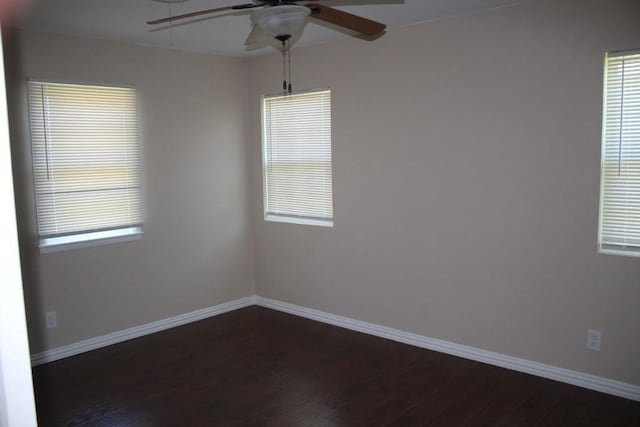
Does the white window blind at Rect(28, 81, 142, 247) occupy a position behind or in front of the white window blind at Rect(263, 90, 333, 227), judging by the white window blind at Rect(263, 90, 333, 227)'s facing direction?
in front

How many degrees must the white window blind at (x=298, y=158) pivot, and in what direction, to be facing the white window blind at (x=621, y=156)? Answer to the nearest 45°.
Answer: approximately 90° to its left

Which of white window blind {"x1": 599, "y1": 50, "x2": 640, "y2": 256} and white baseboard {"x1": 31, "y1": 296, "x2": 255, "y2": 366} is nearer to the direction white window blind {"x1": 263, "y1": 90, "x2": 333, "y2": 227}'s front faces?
the white baseboard

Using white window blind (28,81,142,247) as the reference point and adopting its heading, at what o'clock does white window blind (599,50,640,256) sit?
white window blind (599,50,640,256) is roughly at 12 o'clock from white window blind (28,81,142,247).

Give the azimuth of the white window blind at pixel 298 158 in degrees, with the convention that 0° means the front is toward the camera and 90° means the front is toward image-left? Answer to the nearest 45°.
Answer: approximately 45°

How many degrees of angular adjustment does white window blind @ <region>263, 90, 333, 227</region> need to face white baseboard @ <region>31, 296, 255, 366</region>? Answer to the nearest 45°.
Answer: approximately 45° to its right

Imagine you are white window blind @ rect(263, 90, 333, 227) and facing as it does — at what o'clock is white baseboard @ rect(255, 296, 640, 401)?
The white baseboard is roughly at 9 o'clock from the white window blind.

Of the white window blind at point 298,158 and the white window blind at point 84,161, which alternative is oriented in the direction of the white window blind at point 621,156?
the white window blind at point 84,161

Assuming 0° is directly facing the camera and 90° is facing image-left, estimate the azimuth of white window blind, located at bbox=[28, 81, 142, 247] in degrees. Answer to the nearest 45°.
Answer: approximately 315°
